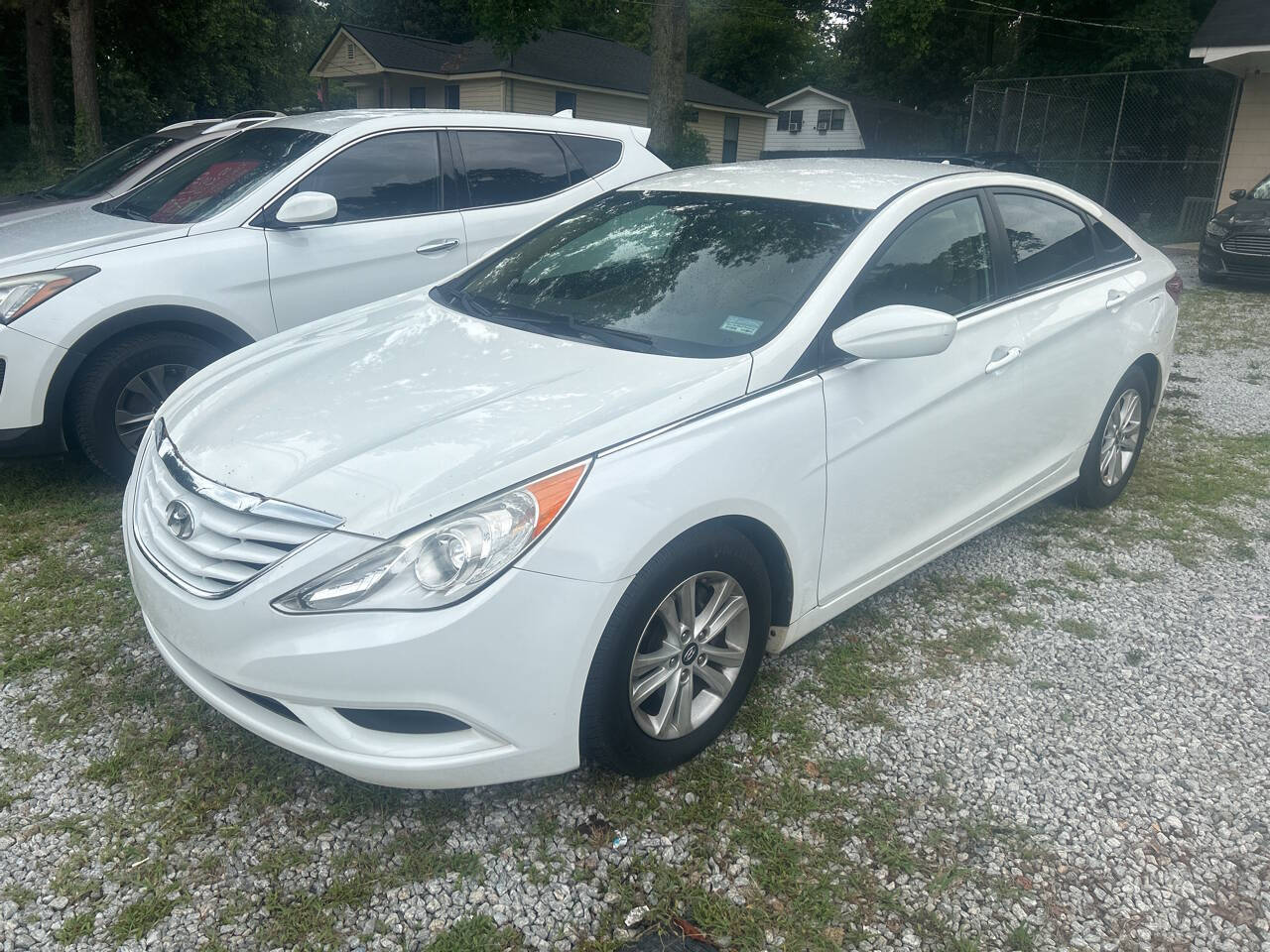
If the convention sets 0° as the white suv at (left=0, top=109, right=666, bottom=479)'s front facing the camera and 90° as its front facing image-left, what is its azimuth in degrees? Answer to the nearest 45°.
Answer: approximately 45°

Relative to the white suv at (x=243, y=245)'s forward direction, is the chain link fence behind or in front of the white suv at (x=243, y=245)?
behind

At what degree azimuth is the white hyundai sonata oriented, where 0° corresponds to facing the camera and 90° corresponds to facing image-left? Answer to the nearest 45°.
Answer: approximately 45°

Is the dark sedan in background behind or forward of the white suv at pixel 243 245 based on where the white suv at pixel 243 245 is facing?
behind

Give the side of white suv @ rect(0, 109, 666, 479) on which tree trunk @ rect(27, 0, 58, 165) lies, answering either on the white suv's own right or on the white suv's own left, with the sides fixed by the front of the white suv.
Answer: on the white suv's own right

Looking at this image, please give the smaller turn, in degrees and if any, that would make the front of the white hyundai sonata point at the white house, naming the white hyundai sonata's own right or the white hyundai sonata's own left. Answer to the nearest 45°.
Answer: approximately 135° to the white hyundai sonata's own right

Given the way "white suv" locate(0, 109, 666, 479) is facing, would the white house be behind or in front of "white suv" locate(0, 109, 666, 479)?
behind

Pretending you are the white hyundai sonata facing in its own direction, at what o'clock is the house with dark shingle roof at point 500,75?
The house with dark shingle roof is roughly at 4 o'clock from the white hyundai sonata.
